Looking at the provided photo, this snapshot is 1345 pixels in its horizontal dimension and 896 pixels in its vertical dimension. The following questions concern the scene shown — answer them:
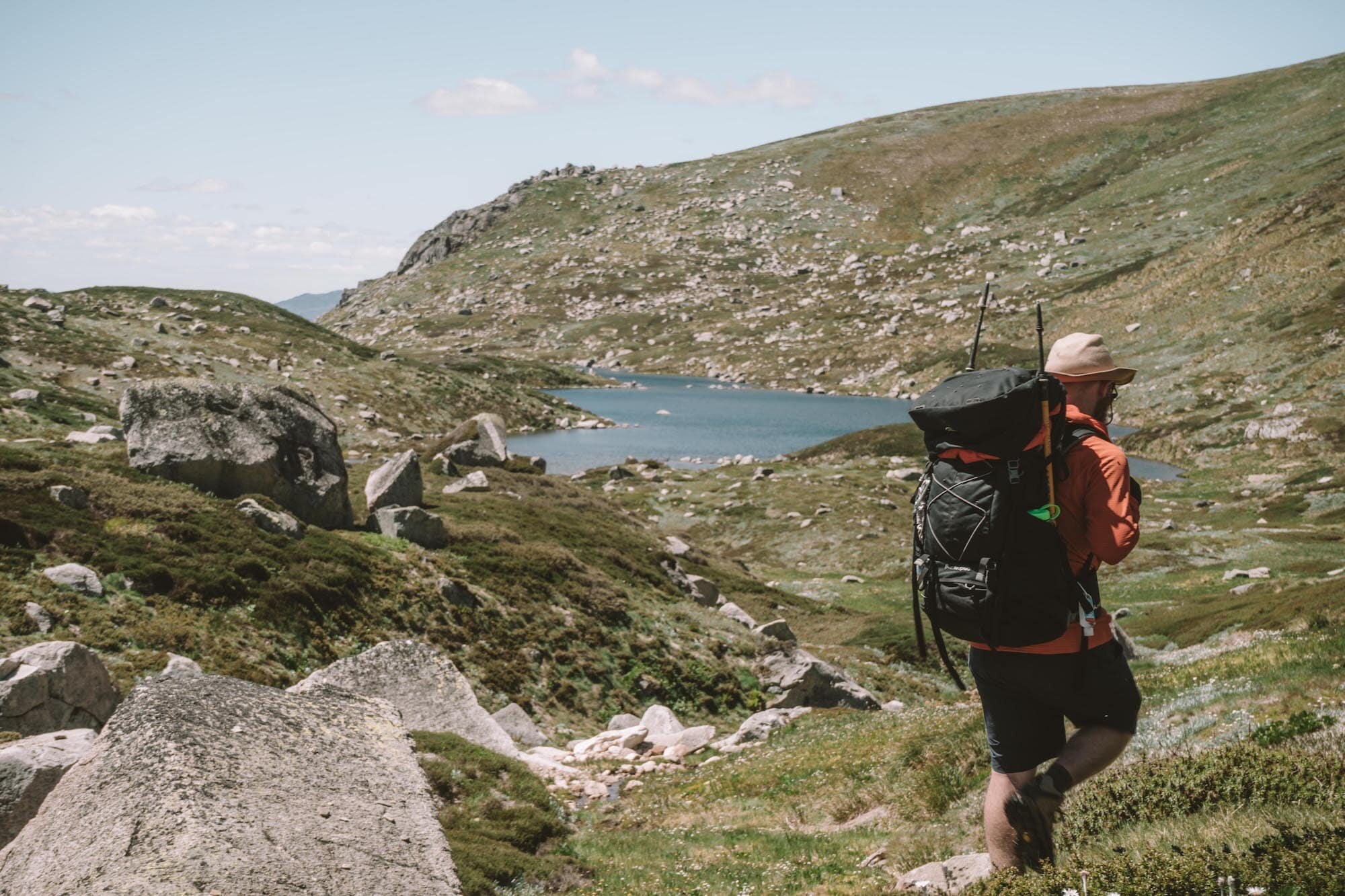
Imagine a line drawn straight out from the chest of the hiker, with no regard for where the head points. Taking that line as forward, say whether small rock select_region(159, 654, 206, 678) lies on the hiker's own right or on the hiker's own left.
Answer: on the hiker's own left

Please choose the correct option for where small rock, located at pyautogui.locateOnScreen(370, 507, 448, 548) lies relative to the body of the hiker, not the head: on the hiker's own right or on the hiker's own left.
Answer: on the hiker's own left

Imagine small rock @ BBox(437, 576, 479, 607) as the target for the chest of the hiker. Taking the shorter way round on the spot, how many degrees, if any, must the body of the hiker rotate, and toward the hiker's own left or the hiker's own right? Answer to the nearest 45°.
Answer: approximately 90° to the hiker's own left

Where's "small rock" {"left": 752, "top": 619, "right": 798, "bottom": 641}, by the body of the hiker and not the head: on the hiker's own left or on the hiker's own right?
on the hiker's own left

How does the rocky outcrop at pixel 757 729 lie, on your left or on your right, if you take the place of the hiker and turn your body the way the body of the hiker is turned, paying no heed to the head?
on your left

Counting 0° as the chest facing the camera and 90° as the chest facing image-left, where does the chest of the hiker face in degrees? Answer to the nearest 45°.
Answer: approximately 225°

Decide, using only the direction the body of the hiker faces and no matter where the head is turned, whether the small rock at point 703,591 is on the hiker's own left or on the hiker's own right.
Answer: on the hiker's own left

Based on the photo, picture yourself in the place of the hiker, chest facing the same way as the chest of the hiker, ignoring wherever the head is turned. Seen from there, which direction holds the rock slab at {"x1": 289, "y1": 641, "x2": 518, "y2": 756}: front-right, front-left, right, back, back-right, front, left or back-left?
left

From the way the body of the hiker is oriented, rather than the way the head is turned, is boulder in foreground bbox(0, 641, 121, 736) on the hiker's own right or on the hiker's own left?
on the hiker's own left

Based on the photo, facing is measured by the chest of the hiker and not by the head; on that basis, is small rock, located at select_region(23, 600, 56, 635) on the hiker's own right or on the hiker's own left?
on the hiker's own left

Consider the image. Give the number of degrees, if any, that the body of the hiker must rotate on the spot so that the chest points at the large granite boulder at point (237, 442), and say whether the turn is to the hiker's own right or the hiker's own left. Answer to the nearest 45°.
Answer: approximately 90° to the hiker's own left

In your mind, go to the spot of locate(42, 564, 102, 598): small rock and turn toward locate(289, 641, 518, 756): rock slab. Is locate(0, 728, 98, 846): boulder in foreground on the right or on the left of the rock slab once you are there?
right
